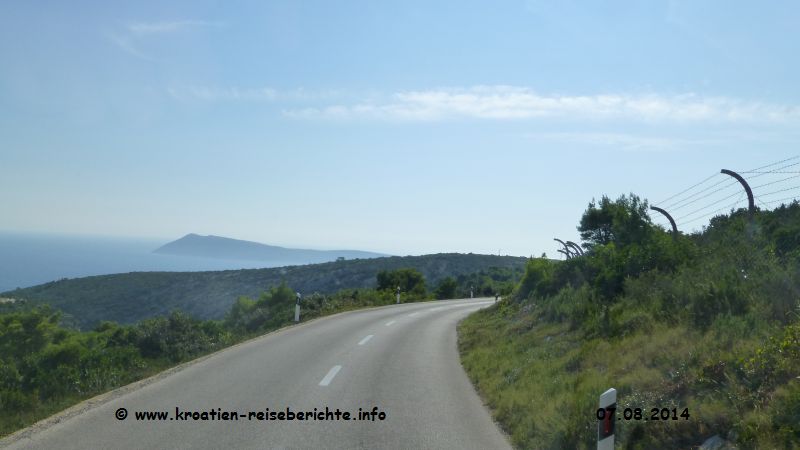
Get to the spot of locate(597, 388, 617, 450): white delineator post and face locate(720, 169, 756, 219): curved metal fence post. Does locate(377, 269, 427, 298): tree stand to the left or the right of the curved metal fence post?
left

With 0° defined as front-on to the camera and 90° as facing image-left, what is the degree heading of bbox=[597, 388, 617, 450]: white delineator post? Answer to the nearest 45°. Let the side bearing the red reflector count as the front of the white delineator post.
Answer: approximately 0°

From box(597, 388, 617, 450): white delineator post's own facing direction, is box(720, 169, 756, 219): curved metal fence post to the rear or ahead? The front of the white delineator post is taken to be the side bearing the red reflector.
to the rear

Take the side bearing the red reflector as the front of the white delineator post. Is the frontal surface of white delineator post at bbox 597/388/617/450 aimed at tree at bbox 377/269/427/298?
no
